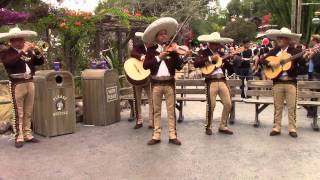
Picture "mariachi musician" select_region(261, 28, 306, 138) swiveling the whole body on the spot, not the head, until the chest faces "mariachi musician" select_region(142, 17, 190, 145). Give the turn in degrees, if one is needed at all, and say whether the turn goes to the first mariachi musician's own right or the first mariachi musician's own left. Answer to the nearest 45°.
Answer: approximately 45° to the first mariachi musician's own right

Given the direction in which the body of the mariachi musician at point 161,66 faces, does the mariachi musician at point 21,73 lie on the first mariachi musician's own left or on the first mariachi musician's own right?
on the first mariachi musician's own right

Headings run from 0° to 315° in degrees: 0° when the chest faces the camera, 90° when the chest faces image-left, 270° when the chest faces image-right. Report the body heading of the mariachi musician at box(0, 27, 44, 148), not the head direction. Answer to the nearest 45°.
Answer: approximately 315°

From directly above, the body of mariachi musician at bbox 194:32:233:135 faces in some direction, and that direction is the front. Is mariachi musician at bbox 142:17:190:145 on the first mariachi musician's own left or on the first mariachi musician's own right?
on the first mariachi musician's own right

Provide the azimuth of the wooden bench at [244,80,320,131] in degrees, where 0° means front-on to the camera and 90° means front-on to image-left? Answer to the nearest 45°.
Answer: approximately 0°

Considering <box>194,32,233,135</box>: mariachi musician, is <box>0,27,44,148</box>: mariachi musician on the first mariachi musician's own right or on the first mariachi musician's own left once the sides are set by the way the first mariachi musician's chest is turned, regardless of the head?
on the first mariachi musician's own right

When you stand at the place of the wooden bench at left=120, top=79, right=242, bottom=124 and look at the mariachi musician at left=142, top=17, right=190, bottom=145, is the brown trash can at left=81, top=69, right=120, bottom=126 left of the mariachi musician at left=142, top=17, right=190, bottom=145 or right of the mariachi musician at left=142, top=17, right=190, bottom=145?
right

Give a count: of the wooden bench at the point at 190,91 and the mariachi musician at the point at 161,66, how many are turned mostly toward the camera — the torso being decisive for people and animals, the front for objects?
2

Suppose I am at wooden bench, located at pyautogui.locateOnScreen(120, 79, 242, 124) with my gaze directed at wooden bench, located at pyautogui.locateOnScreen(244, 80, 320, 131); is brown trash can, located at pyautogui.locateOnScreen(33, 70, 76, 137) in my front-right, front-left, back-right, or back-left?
back-right

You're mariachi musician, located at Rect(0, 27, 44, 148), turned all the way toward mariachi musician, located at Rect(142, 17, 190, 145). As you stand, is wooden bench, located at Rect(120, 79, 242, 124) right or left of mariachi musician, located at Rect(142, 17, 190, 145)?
left
